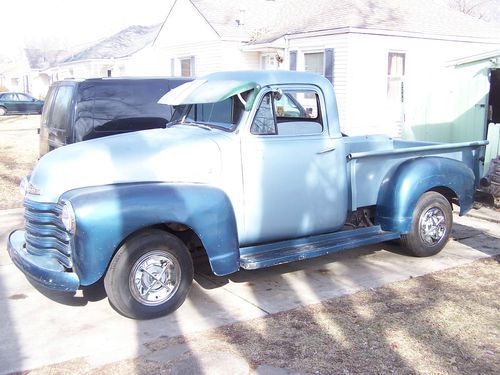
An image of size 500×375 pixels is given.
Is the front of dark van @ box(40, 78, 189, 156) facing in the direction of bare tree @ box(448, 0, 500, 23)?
yes

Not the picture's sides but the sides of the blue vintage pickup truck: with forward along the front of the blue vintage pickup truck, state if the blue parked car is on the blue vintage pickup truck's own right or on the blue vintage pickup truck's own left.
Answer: on the blue vintage pickup truck's own right

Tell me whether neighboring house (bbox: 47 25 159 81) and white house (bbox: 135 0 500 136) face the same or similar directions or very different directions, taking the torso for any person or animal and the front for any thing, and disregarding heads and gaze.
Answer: same or similar directions

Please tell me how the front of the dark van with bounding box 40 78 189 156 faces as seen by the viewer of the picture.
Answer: facing away from the viewer and to the right of the viewer

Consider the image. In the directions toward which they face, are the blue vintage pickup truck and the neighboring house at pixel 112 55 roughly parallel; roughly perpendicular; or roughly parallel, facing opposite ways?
roughly parallel

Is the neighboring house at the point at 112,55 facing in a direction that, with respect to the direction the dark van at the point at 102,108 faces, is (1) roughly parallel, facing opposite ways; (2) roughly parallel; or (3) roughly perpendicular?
roughly parallel, facing opposite ways

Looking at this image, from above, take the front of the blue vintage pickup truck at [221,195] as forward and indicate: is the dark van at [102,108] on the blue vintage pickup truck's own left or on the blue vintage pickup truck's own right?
on the blue vintage pickup truck's own right

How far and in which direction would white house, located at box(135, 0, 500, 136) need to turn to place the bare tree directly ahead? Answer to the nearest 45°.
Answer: approximately 180°

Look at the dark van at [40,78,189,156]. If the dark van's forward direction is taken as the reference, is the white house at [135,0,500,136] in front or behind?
in front

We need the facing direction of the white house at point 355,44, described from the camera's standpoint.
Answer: facing the viewer and to the left of the viewer

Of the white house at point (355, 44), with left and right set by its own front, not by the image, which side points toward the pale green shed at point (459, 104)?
left

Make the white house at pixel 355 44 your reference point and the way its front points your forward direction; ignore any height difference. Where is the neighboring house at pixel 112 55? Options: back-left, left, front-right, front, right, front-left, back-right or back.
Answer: right

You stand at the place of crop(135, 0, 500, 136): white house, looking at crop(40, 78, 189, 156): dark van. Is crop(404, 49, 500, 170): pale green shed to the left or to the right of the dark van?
left
